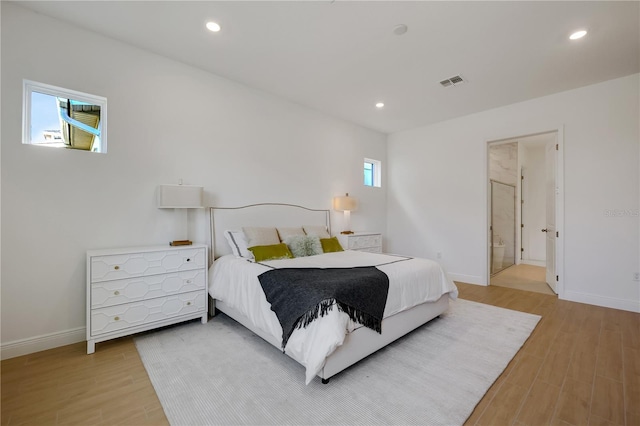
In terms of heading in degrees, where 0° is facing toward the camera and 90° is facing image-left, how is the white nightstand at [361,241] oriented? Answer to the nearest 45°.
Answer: approximately 315°

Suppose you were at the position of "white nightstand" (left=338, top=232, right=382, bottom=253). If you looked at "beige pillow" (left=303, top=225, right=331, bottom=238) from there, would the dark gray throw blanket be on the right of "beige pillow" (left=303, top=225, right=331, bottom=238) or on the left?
left

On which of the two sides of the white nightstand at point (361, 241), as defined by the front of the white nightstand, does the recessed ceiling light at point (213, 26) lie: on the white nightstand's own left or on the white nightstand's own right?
on the white nightstand's own right

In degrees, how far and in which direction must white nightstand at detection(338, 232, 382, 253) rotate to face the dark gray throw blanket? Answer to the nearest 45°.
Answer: approximately 45° to its right

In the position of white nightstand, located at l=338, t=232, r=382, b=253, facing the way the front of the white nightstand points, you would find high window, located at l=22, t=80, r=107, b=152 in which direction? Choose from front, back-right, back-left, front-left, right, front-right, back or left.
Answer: right

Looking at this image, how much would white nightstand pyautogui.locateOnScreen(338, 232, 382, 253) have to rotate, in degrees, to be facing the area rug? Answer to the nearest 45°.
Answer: approximately 45° to its right

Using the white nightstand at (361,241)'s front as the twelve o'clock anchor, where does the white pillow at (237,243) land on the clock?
The white pillow is roughly at 3 o'clock from the white nightstand.

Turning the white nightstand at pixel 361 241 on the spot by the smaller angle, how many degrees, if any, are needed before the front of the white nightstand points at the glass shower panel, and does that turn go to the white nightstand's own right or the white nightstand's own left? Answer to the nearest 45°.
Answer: approximately 90° to the white nightstand's own left

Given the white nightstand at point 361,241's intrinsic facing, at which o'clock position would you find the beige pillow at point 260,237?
The beige pillow is roughly at 3 o'clock from the white nightstand.

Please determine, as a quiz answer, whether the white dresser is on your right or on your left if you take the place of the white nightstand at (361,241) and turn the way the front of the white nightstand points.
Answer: on your right
